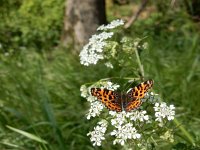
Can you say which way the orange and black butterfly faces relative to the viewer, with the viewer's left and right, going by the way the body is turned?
facing away from the viewer
